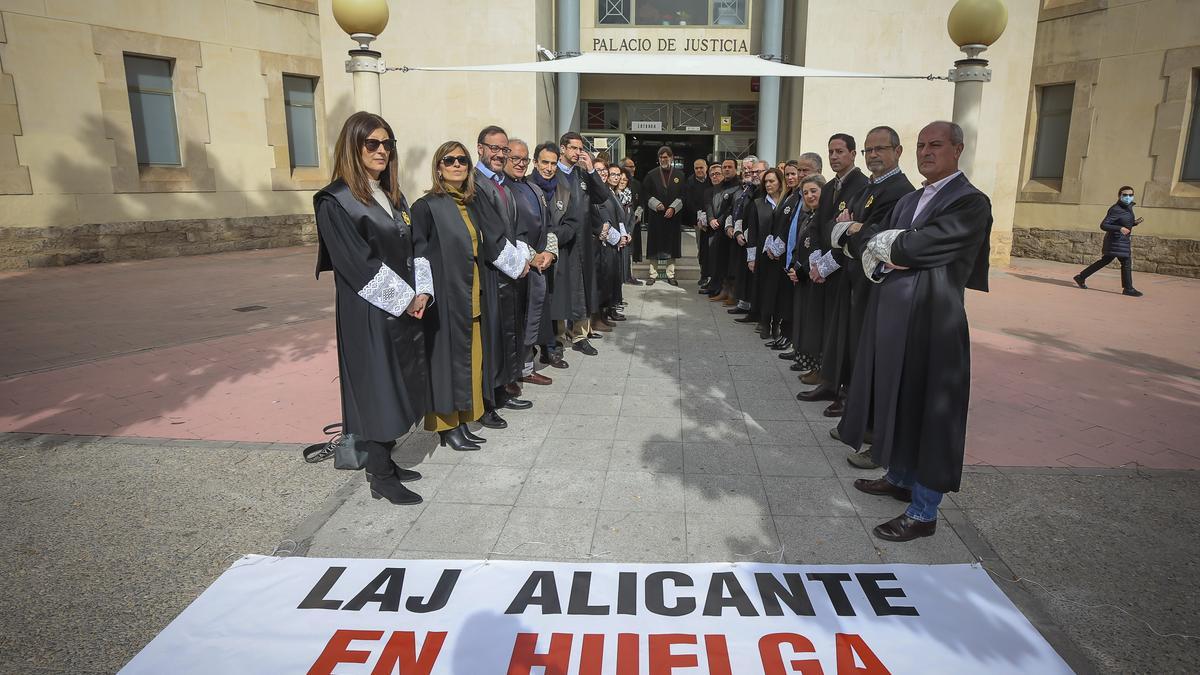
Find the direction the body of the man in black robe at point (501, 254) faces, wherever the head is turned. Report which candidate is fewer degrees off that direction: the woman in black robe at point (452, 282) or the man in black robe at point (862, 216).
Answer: the man in black robe

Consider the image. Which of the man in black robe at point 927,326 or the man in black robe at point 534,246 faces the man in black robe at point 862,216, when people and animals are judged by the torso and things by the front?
the man in black robe at point 534,246

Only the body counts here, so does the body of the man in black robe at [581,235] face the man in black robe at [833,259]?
yes

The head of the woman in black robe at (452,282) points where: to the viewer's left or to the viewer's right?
to the viewer's right

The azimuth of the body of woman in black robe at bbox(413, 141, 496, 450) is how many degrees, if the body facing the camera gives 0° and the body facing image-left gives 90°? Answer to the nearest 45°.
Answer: approximately 315°

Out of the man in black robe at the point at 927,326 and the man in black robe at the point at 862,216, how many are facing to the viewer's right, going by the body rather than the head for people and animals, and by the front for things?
0

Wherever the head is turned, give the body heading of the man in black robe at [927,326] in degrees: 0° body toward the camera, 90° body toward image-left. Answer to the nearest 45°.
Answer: approximately 45°

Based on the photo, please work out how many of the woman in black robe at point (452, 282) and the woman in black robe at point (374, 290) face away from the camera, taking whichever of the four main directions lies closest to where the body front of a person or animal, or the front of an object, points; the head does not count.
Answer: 0

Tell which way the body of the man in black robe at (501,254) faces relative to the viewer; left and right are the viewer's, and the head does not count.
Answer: facing the viewer and to the right of the viewer
